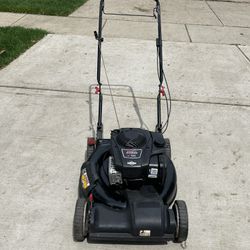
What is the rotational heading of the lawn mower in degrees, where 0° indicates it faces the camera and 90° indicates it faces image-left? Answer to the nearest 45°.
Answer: approximately 0°
